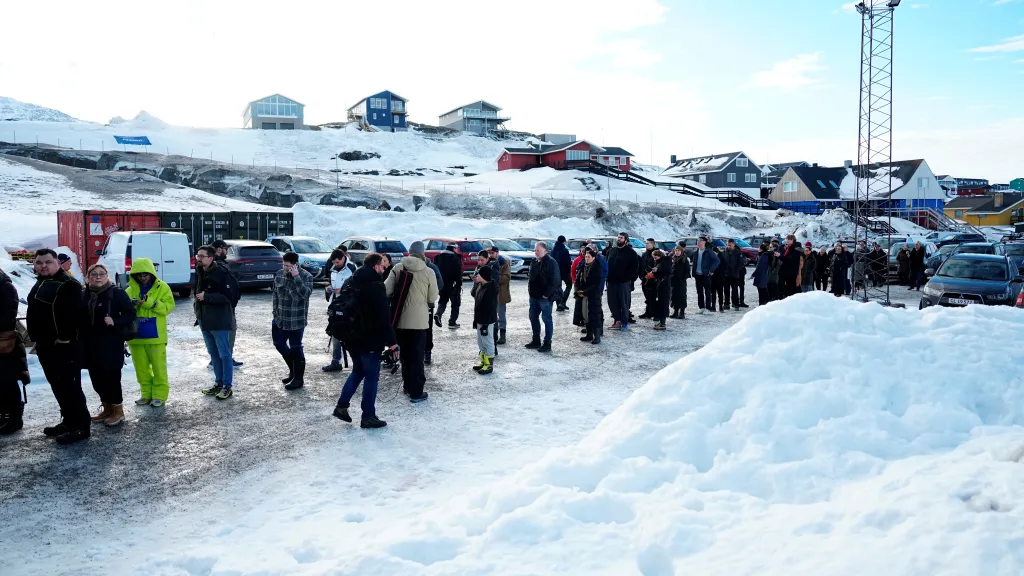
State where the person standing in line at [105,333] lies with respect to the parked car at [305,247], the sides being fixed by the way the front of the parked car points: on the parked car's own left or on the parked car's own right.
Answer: on the parked car's own right

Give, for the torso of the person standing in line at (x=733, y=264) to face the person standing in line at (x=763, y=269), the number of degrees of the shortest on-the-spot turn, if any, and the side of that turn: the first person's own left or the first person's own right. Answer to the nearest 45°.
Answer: approximately 90° to the first person's own left

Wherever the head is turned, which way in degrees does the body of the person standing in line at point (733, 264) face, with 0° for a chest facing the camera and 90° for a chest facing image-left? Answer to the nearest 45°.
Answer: approximately 45°

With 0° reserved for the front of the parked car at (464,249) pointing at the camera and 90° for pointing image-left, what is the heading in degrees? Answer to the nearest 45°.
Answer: approximately 315°

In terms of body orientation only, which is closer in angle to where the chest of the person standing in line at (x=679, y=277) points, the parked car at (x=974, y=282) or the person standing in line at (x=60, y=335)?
the person standing in line

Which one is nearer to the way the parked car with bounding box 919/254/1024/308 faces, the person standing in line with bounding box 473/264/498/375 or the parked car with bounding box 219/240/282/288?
the person standing in line
